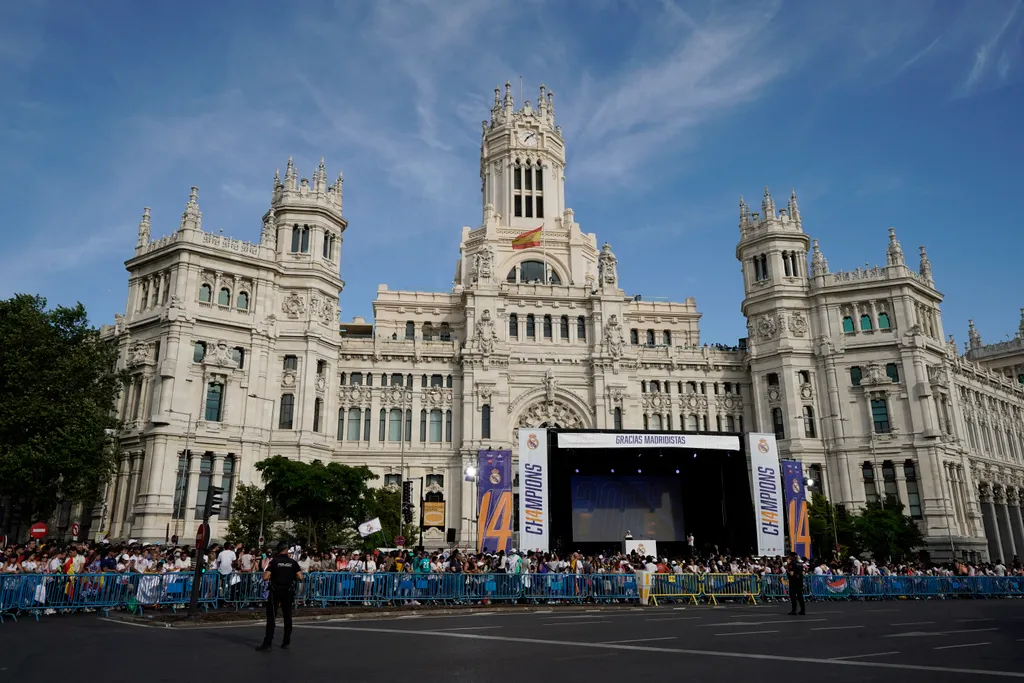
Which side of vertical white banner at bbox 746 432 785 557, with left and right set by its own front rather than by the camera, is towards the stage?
right

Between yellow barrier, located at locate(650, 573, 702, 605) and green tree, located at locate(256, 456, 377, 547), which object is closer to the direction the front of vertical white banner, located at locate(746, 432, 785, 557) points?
the yellow barrier

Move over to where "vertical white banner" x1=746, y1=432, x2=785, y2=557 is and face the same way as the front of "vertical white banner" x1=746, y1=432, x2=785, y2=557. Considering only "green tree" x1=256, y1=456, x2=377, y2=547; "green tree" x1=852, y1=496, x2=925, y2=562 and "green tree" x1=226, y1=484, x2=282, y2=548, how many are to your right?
2

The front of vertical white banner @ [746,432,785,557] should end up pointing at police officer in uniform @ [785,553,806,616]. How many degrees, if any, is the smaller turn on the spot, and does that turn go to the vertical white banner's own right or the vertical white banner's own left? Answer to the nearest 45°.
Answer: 0° — it already faces them

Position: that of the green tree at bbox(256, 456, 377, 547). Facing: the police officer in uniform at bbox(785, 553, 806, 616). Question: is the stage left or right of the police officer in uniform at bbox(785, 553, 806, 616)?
left

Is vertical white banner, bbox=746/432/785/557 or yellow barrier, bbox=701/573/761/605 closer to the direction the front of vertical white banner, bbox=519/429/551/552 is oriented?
the yellow barrier

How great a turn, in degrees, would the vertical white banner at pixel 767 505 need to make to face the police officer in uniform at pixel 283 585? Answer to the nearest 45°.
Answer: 0° — it already faces them

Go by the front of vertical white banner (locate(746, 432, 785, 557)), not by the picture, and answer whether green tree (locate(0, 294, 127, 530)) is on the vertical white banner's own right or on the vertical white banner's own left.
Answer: on the vertical white banner's own right

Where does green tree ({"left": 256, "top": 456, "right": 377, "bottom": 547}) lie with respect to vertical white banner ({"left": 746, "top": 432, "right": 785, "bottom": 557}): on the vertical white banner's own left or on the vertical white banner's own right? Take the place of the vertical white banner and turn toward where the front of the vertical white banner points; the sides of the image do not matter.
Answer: on the vertical white banner's own right

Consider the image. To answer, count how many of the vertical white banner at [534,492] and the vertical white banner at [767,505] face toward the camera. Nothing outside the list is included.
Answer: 2

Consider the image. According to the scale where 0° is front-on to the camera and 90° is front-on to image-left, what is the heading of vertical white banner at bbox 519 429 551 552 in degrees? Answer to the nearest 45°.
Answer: approximately 0°

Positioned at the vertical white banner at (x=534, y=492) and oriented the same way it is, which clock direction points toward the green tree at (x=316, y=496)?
The green tree is roughly at 4 o'clock from the vertical white banner.

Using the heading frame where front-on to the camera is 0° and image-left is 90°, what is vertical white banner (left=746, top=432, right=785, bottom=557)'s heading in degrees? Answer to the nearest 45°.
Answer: approximately 0°
